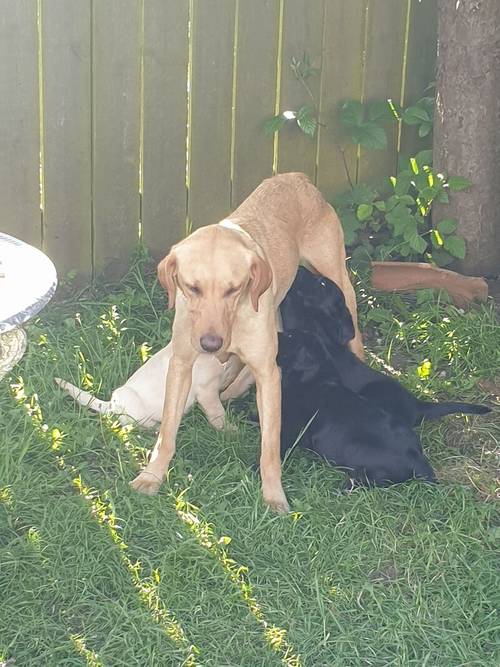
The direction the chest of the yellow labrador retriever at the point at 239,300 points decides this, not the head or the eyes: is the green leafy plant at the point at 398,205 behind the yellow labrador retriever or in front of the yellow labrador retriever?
behind

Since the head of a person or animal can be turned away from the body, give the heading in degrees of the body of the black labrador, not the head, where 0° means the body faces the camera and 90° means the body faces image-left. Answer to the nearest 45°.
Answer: approximately 90°

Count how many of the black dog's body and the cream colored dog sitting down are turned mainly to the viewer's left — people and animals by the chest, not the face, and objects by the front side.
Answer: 1

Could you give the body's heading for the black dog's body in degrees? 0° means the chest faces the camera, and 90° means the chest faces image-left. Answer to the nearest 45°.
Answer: approximately 90°

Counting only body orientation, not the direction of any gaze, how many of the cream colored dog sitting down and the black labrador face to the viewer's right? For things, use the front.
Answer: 1

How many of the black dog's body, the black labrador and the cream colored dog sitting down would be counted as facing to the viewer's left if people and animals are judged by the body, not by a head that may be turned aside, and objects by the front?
2

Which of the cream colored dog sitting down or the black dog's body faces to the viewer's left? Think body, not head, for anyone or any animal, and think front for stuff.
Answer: the black dog's body

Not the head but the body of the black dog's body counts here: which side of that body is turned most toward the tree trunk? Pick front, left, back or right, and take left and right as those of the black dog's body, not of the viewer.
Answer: right

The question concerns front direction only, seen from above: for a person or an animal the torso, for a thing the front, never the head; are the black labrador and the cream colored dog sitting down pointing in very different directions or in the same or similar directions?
very different directions

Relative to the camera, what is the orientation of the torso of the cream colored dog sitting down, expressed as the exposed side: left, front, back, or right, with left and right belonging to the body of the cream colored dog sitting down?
right
